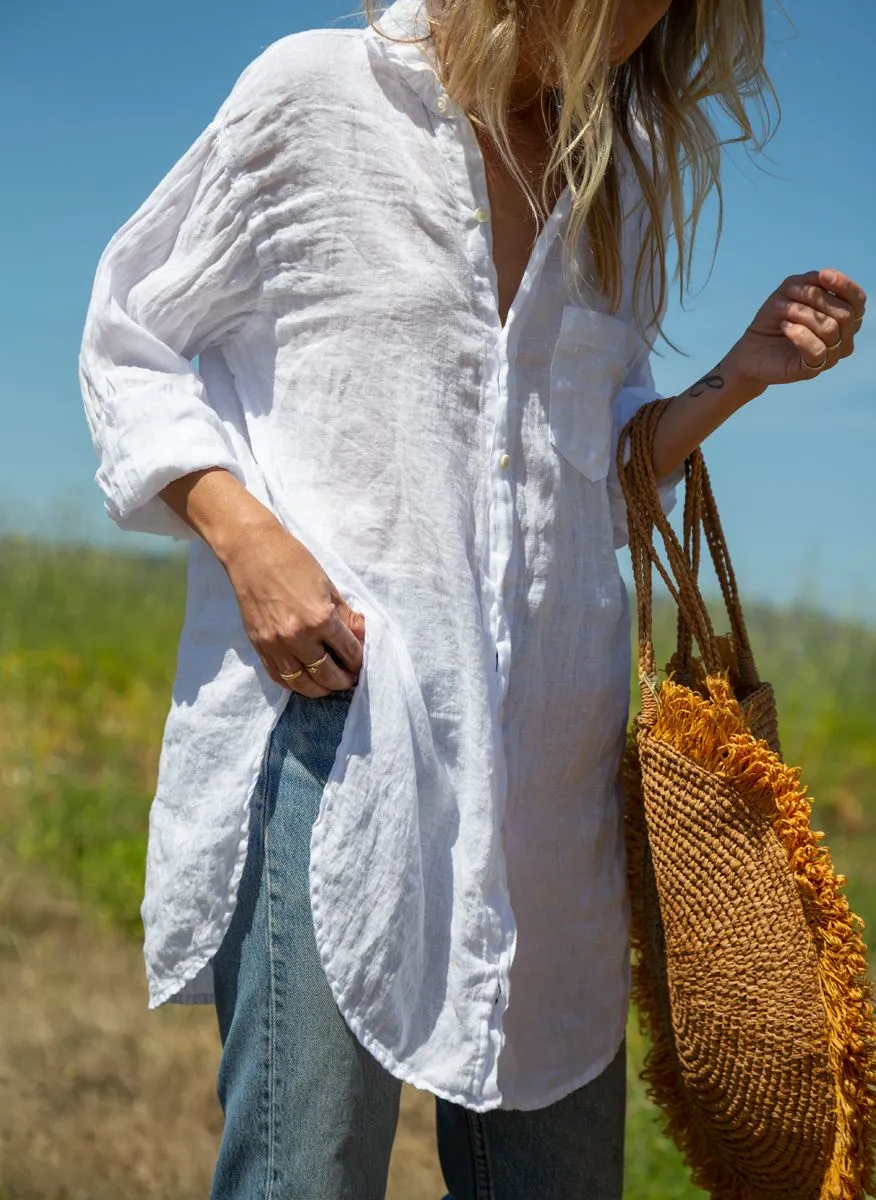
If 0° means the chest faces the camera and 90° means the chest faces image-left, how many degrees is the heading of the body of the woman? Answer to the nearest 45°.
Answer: approximately 315°
